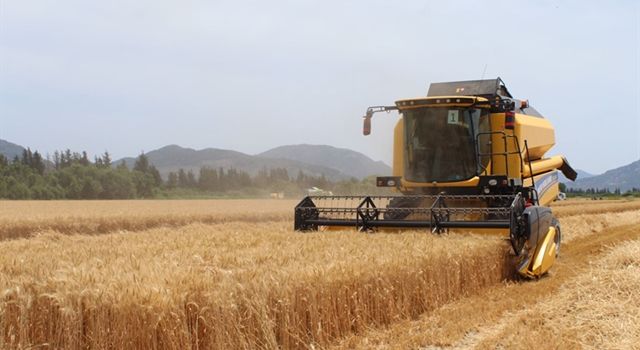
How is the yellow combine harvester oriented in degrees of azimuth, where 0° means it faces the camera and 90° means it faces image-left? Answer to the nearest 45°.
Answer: approximately 45°
